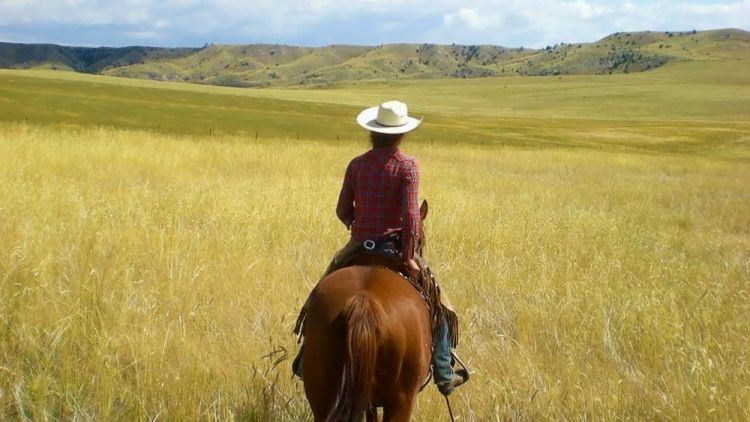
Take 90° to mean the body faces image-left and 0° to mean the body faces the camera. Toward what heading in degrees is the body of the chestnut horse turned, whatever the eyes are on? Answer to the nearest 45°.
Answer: approximately 180°

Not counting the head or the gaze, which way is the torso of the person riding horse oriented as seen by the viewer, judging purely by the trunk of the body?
away from the camera
